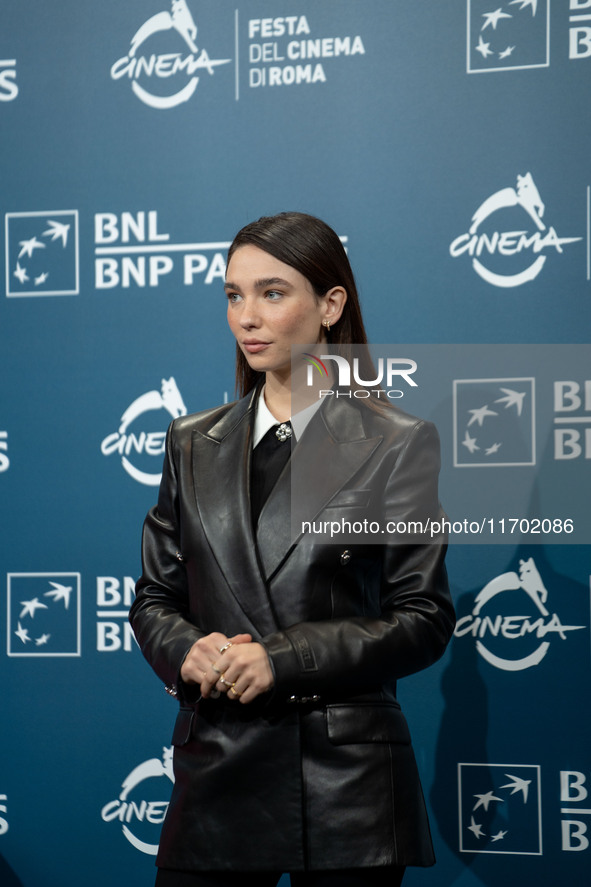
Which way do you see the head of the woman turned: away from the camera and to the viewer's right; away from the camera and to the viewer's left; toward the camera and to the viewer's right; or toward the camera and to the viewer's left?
toward the camera and to the viewer's left

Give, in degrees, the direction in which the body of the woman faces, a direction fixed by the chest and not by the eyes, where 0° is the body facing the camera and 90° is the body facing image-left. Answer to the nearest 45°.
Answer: approximately 45°
